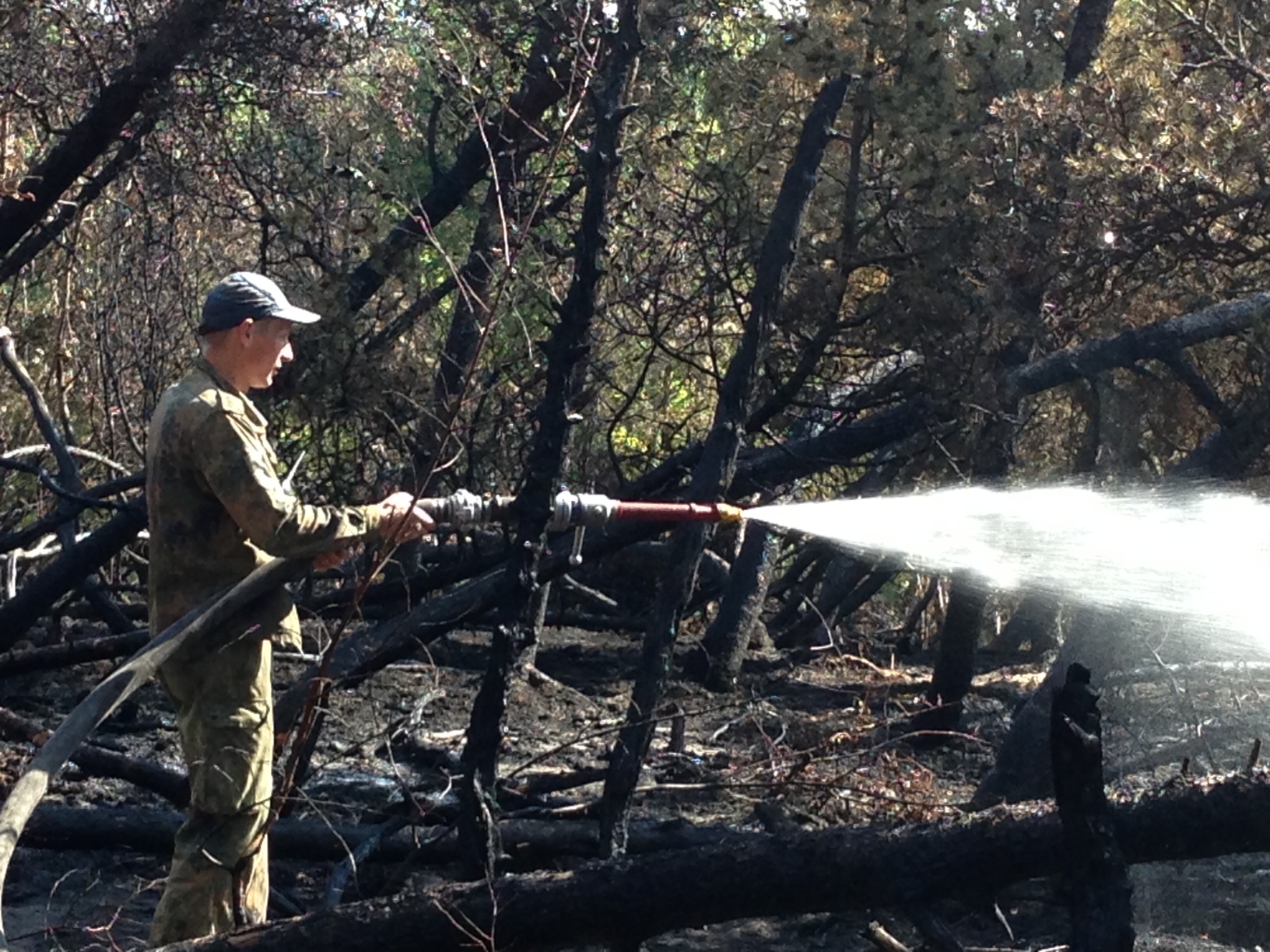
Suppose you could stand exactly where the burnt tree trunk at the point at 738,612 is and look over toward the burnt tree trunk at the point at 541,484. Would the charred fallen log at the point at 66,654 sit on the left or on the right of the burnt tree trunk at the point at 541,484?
right

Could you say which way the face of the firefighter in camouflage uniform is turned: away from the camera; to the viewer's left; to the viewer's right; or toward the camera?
to the viewer's right

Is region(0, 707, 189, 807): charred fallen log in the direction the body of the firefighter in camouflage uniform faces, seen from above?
no

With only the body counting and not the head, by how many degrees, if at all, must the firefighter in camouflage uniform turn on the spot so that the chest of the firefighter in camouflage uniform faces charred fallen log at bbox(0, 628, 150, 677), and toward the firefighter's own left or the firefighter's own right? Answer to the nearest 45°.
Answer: approximately 90° to the firefighter's own left

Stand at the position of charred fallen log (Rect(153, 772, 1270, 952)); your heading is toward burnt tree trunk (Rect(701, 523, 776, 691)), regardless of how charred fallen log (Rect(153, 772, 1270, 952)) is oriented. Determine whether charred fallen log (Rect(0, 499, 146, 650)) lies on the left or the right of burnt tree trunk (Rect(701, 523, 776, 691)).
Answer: left

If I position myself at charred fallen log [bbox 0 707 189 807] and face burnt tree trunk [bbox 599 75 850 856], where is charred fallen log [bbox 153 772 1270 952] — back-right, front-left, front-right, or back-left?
front-right

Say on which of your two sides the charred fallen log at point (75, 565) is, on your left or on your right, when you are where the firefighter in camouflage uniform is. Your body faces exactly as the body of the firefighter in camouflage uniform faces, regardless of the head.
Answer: on your left

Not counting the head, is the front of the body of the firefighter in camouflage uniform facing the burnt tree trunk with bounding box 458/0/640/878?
yes

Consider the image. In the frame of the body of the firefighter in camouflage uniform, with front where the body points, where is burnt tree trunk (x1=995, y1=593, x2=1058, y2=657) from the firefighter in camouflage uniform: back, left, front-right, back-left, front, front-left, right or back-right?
front-left

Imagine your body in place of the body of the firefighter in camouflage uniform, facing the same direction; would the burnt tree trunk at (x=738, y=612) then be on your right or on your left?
on your left

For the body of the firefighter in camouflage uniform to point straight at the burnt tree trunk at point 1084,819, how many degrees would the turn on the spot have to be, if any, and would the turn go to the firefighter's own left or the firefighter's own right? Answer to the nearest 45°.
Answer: approximately 45° to the firefighter's own right

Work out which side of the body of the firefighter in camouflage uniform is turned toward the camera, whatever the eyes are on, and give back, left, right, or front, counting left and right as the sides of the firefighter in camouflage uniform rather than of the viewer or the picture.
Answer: right

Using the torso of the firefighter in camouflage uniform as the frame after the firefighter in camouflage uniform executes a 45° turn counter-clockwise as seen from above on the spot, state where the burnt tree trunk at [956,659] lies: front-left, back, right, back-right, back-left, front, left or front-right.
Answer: front

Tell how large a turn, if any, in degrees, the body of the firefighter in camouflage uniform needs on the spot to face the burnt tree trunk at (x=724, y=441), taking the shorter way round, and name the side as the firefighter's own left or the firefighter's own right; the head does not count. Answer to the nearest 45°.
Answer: approximately 45° to the firefighter's own left
